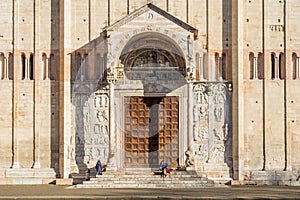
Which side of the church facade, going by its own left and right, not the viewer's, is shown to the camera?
front
